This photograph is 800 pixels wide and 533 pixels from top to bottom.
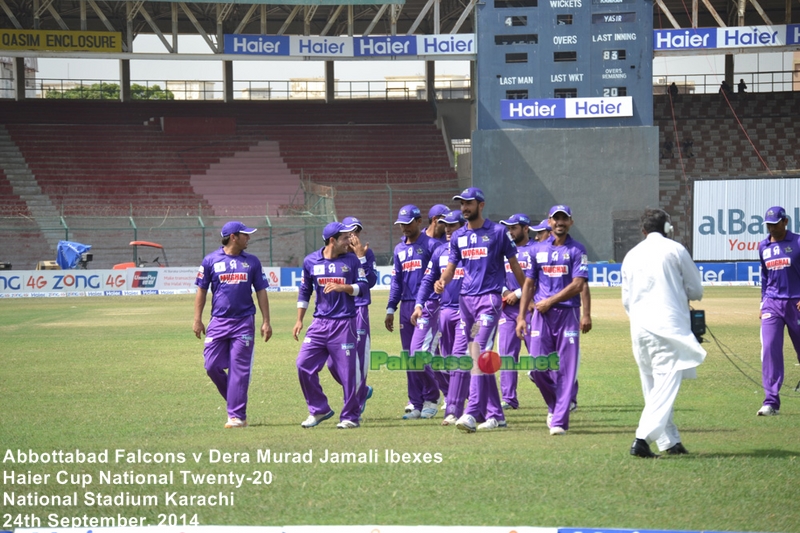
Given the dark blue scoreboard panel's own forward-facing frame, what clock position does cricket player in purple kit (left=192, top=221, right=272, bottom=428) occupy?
The cricket player in purple kit is roughly at 12 o'clock from the dark blue scoreboard panel.

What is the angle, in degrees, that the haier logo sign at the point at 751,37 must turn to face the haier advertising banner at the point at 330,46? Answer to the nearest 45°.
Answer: approximately 90° to its right

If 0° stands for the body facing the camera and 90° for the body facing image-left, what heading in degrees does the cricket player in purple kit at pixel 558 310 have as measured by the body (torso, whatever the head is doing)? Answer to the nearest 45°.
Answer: approximately 0°

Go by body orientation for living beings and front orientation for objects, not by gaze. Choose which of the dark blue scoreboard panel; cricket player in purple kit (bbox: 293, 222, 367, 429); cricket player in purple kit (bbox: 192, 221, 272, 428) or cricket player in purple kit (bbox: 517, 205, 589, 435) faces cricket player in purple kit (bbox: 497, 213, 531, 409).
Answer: the dark blue scoreboard panel

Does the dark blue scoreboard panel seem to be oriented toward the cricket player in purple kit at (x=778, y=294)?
yes

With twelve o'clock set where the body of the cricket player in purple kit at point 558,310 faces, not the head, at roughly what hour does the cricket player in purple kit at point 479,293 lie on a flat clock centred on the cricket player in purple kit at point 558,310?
the cricket player in purple kit at point 479,293 is roughly at 3 o'clock from the cricket player in purple kit at point 558,310.

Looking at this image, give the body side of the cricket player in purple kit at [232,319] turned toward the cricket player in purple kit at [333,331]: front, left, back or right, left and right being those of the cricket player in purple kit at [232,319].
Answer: left

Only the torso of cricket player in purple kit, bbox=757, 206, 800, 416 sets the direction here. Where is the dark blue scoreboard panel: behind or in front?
behind
